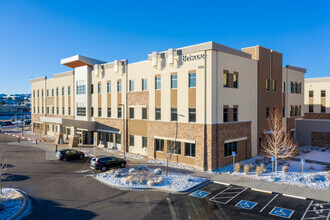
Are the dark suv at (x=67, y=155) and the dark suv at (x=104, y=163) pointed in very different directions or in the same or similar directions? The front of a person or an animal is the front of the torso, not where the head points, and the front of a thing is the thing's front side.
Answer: same or similar directions

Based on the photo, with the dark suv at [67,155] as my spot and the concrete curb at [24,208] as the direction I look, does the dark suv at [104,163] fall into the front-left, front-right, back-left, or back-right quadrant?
front-left

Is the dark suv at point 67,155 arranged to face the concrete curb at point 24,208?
no

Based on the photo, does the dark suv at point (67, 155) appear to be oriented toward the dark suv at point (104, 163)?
no

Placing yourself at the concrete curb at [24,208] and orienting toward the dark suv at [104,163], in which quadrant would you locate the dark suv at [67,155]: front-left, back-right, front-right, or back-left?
front-left

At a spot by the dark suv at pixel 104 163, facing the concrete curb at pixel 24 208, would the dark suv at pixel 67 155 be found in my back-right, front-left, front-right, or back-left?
back-right
